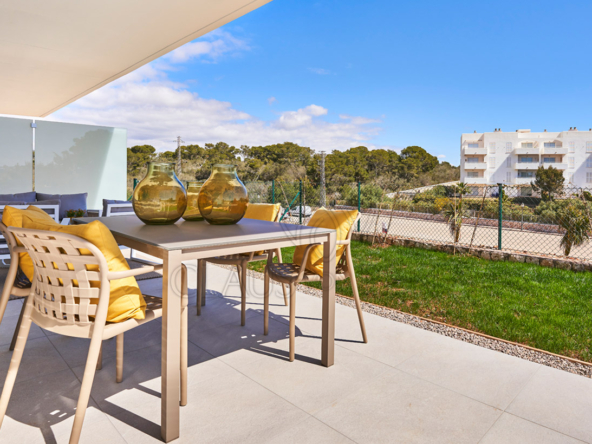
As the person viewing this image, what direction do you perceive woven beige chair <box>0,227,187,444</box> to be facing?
facing away from the viewer and to the right of the viewer

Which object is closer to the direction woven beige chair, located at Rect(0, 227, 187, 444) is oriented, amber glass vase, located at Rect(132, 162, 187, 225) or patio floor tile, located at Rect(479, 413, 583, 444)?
the amber glass vase

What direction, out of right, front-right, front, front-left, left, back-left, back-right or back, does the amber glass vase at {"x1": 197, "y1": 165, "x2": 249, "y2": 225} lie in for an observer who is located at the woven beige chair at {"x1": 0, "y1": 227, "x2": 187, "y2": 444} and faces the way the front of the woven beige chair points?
front

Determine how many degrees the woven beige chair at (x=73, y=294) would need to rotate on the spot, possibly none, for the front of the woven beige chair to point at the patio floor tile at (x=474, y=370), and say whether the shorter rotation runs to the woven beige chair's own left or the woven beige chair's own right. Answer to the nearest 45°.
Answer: approximately 45° to the woven beige chair's own right

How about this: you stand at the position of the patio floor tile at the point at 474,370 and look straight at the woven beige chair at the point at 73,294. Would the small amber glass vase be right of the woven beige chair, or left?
right

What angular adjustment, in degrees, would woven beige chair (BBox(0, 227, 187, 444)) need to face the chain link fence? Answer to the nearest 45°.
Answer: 0° — it already faces it

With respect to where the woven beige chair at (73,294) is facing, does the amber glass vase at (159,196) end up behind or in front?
in front

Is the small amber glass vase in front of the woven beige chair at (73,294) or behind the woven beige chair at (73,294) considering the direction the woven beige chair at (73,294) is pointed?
in front

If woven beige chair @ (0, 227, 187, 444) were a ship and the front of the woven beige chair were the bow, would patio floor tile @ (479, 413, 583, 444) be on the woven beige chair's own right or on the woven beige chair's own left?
on the woven beige chair's own right

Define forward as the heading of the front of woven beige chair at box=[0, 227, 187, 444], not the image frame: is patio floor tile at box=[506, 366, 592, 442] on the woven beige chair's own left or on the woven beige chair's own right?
on the woven beige chair's own right
